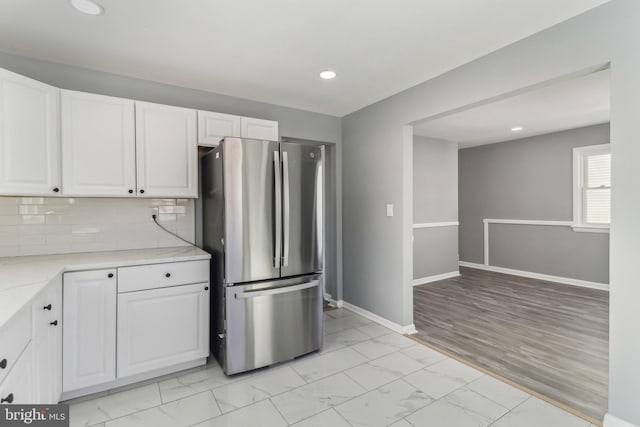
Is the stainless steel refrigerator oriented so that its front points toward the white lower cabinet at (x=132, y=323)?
no

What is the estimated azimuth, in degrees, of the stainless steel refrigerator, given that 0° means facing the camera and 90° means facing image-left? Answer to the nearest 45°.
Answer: approximately 315°
